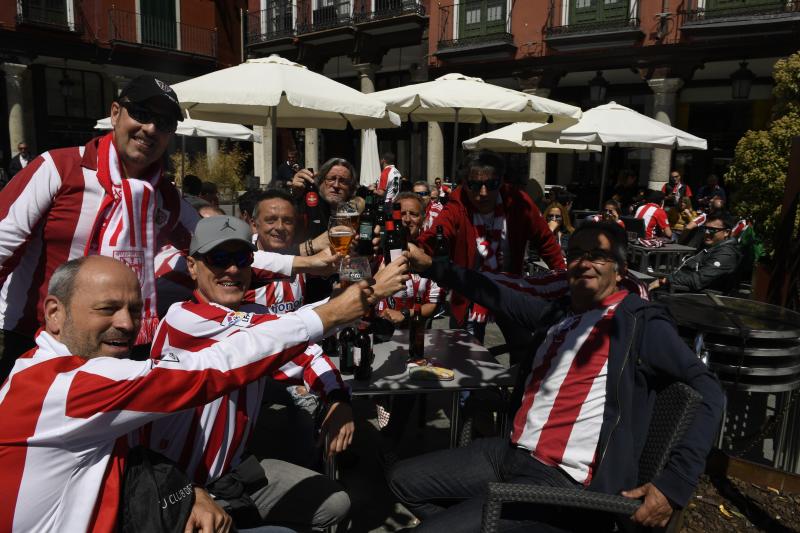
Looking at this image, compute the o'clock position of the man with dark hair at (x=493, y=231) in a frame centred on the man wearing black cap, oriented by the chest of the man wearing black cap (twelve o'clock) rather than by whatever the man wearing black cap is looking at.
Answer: The man with dark hair is roughly at 10 o'clock from the man wearing black cap.

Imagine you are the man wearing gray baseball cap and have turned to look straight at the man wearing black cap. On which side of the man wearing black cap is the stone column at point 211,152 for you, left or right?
right

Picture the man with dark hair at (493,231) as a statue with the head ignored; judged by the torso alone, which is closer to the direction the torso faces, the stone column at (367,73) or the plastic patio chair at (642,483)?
the plastic patio chair

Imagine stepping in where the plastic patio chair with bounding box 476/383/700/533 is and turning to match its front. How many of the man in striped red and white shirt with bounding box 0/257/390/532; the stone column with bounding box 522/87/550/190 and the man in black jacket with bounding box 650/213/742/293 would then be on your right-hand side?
2

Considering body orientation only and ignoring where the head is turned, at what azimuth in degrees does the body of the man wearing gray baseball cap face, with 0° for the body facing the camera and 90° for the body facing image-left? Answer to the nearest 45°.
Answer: approximately 315°

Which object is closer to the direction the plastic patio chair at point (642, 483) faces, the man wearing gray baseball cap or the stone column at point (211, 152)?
the man wearing gray baseball cap

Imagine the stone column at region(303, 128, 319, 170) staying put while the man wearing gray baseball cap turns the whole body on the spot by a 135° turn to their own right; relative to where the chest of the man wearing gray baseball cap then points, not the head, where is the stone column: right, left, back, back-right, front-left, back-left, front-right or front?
right

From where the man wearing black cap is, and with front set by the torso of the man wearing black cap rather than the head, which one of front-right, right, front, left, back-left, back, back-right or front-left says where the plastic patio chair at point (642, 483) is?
front

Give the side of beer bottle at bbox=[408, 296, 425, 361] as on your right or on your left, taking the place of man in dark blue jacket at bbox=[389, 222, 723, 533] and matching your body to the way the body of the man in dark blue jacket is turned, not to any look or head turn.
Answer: on your right

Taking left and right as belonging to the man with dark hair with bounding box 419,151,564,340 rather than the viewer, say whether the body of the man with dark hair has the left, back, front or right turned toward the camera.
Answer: front

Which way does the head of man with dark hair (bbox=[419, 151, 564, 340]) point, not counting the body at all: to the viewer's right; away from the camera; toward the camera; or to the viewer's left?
toward the camera
